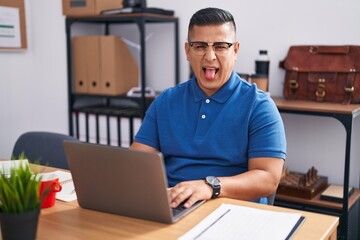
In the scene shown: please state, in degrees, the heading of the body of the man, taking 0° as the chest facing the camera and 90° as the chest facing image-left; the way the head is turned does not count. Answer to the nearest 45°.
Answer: approximately 0°

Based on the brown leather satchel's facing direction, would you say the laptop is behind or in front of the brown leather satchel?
in front

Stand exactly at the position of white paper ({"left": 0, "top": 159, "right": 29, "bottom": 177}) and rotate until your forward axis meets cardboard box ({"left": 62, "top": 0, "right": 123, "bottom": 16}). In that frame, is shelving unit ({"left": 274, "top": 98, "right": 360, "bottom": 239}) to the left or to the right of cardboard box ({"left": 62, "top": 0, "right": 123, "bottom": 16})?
right

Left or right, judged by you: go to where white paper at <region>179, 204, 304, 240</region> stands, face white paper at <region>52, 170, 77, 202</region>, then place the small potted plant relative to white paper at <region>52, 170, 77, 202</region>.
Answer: left

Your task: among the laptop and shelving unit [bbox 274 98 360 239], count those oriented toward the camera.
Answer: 1

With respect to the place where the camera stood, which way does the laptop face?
facing away from the viewer and to the right of the viewer

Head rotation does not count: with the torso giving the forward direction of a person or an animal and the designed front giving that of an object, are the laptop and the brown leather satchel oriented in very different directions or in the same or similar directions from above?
very different directions

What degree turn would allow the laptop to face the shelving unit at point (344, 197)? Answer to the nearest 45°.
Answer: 0° — it already faces it

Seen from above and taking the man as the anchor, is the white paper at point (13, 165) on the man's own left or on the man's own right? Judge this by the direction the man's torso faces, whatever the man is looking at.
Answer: on the man's own right
